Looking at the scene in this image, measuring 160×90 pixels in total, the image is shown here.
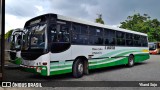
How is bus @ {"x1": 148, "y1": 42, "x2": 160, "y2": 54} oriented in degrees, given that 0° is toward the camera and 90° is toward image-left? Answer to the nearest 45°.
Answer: approximately 45°

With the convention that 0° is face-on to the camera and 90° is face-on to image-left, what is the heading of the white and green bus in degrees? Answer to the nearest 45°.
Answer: approximately 45°

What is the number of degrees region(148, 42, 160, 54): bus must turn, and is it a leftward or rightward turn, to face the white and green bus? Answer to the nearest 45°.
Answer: approximately 45° to its left

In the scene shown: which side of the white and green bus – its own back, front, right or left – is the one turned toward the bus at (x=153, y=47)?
back
